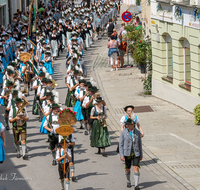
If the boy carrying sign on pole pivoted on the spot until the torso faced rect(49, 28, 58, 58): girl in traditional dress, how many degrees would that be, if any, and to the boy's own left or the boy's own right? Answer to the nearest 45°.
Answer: approximately 180°

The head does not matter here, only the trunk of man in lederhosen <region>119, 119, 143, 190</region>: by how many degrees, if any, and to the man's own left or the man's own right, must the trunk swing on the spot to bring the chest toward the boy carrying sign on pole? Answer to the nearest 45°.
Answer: approximately 90° to the man's own right

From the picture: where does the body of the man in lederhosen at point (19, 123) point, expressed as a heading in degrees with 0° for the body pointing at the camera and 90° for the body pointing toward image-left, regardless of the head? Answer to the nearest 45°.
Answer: approximately 0°

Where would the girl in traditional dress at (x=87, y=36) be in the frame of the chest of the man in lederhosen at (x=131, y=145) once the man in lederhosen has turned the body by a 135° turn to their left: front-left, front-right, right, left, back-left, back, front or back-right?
front-left

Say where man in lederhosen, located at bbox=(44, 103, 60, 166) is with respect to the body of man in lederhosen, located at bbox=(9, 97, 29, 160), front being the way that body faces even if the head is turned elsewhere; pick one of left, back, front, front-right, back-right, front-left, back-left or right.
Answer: front-left

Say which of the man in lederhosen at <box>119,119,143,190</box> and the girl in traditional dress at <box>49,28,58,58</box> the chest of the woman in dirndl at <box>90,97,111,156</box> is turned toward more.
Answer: the man in lederhosen

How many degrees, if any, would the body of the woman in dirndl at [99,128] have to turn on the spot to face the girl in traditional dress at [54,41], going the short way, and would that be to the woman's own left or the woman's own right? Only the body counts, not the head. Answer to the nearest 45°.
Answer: approximately 180°

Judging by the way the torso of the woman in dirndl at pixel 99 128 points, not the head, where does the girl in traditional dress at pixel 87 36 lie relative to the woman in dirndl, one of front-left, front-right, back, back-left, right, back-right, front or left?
back

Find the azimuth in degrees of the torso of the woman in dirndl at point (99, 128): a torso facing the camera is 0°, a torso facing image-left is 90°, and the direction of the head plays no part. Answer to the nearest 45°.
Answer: approximately 0°

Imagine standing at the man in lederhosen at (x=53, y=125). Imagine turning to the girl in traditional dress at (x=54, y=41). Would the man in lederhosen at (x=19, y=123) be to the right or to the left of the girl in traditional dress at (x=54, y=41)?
left

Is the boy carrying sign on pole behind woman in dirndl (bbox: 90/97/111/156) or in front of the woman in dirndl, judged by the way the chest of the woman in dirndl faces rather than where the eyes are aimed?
in front
